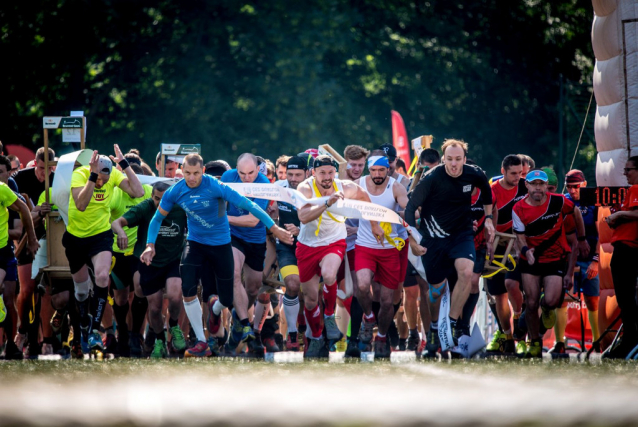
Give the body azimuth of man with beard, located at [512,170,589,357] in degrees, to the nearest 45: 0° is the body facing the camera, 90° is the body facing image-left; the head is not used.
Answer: approximately 0°

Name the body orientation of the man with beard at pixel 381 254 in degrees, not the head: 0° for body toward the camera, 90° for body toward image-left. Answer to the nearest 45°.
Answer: approximately 0°

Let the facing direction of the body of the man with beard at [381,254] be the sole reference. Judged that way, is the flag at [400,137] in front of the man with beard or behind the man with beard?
behind

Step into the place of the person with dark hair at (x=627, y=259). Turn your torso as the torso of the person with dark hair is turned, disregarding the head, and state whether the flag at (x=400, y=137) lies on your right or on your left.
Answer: on your right

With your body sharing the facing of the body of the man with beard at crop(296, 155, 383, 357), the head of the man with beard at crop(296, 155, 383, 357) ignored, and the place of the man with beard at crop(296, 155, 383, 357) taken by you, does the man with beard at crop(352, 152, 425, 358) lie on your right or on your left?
on your left

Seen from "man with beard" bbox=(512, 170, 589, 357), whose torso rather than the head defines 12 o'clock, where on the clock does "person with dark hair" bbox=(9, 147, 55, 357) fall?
The person with dark hair is roughly at 3 o'clock from the man with beard.

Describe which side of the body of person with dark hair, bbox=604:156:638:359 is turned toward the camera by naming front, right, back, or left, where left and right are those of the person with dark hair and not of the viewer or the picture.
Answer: left
